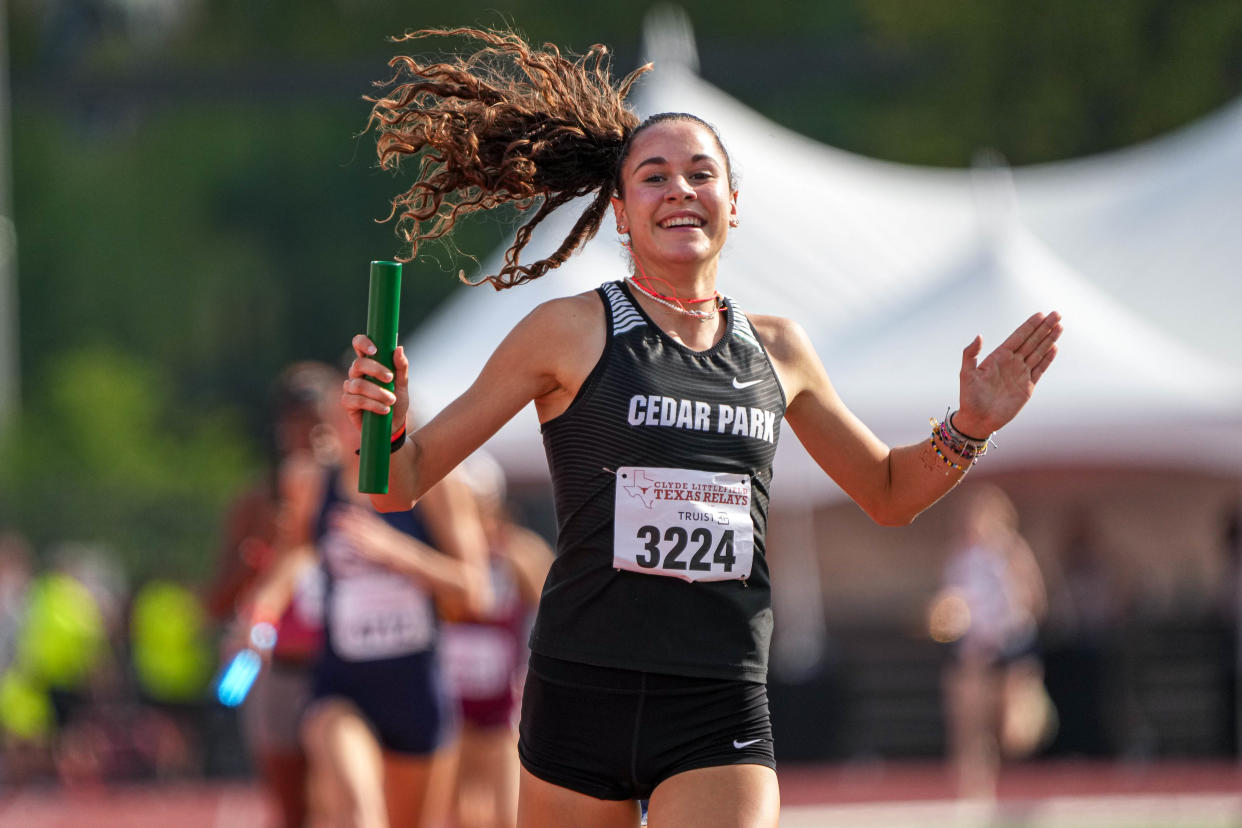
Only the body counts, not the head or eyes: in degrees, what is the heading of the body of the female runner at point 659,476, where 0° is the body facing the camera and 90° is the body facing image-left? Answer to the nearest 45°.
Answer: approximately 0°

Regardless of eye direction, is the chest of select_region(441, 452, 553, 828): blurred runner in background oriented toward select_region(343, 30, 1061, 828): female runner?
yes

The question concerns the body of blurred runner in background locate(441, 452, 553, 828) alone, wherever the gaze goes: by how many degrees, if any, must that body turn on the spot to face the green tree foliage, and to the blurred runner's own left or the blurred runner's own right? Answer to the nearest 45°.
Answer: approximately 180°

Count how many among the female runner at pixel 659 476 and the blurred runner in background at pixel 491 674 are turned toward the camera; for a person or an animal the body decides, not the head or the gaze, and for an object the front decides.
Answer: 2

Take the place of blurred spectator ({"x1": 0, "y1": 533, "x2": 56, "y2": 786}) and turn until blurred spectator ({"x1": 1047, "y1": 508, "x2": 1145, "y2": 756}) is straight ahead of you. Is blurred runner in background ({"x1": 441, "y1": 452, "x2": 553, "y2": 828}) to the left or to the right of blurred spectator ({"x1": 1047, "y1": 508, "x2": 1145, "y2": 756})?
right

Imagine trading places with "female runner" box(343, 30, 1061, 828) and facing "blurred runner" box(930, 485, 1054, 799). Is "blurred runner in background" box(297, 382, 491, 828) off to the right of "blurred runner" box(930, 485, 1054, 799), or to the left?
left

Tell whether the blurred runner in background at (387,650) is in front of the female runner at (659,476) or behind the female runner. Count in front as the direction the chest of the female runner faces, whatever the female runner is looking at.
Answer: behind

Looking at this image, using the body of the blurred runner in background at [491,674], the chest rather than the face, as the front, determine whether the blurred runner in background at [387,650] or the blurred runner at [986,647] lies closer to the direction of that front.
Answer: the blurred runner in background
